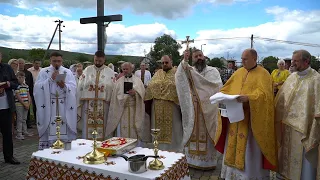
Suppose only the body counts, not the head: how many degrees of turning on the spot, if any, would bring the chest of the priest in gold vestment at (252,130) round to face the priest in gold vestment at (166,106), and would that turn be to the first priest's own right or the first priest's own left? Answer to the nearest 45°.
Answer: approximately 90° to the first priest's own right

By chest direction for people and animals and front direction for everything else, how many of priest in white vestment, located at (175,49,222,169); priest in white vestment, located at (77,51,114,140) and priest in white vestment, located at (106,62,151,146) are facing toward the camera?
3

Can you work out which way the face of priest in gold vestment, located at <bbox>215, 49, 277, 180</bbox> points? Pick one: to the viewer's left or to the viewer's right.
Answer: to the viewer's left

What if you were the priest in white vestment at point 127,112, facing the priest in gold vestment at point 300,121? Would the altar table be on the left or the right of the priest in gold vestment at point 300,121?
right

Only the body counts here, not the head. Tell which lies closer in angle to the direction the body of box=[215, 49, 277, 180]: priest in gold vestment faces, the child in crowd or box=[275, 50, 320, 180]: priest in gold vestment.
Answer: the child in crowd

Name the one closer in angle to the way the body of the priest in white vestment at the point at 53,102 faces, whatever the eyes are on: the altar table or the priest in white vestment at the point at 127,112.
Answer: the altar table

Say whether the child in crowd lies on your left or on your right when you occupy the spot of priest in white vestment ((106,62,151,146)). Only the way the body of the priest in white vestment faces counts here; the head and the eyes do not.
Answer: on your right

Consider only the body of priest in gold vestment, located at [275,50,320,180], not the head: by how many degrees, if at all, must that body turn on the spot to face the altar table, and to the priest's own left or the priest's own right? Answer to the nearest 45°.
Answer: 0° — they already face it

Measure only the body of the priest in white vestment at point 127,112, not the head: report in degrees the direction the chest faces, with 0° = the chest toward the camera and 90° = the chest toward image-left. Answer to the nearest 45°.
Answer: approximately 0°

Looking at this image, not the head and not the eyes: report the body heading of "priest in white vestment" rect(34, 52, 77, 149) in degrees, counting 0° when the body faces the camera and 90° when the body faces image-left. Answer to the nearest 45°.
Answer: approximately 0°

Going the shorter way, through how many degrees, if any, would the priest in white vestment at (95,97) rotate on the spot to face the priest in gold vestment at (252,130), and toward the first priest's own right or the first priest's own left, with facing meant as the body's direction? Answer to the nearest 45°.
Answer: approximately 45° to the first priest's own left

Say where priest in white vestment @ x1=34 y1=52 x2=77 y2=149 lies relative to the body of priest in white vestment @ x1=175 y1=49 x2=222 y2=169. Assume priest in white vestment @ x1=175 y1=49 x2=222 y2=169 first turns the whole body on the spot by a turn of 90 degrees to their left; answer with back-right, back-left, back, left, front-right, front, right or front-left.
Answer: back
